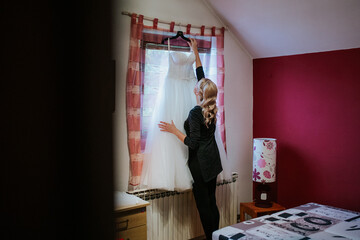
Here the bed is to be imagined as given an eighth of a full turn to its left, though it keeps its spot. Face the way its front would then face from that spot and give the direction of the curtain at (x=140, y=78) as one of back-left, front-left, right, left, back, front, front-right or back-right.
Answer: right

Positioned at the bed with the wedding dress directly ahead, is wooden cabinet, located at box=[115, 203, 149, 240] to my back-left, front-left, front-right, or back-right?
front-left

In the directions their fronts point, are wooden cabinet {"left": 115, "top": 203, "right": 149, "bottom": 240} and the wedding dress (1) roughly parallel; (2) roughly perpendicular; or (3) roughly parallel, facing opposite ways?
roughly parallel

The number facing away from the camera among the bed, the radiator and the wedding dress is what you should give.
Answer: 0

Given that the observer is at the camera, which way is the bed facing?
facing the viewer and to the left of the viewer

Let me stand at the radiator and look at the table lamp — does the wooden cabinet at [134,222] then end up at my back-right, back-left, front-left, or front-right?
back-right

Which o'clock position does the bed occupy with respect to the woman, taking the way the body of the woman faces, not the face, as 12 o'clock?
The bed is roughly at 5 o'clock from the woman.

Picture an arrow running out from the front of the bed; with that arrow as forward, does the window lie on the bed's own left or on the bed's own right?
on the bed's own right

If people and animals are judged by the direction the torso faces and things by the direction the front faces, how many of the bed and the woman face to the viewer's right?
0

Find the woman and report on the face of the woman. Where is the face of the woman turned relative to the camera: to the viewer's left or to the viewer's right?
to the viewer's left

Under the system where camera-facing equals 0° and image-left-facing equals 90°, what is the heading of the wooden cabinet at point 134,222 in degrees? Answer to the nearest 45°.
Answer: approximately 315°

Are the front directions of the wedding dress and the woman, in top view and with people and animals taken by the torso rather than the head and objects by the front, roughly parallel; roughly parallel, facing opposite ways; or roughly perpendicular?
roughly parallel, facing opposite ways

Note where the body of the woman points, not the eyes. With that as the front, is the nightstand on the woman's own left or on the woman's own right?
on the woman's own right

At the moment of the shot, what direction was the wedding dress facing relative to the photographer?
facing the viewer and to the right of the viewer

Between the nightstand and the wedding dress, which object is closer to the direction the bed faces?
the wedding dress

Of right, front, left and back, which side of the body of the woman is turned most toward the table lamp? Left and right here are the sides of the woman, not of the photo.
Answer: right

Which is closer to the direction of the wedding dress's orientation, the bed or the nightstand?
the bed

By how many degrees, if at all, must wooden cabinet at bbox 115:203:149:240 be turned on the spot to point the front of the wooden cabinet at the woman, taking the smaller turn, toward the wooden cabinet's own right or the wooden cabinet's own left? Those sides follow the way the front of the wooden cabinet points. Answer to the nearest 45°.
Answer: approximately 90° to the wooden cabinet's own left
